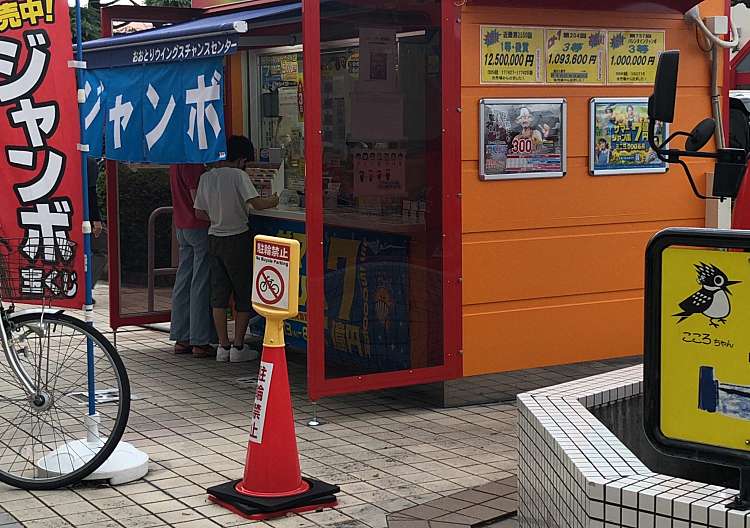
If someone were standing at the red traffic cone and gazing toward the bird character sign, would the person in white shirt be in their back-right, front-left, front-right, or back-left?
back-left

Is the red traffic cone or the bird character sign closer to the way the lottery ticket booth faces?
the red traffic cone

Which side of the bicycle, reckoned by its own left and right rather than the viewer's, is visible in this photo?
right

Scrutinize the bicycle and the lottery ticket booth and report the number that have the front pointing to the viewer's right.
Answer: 1

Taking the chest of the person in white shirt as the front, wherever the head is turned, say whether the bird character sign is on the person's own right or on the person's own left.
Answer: on the person's own right

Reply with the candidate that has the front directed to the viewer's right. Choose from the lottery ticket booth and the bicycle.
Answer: the bicycle

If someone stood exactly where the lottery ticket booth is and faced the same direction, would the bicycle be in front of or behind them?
in front

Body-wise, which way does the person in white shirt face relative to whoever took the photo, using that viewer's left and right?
facing away from the viewer and to the right of the viewer

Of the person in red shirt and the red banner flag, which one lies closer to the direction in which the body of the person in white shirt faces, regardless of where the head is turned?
the person in red shirt

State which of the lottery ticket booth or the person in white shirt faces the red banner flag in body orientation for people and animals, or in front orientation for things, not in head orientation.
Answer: the lottery ticket booth

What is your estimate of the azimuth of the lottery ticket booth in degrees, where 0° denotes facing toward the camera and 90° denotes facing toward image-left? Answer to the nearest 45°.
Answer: approximately 45°

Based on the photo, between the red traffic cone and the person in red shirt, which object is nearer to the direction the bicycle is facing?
the red traffic cone

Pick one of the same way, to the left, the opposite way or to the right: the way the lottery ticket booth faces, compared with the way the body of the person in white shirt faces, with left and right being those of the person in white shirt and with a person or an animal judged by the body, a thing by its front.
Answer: the opposite way

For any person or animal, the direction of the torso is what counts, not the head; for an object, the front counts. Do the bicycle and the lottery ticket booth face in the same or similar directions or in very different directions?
very different directions

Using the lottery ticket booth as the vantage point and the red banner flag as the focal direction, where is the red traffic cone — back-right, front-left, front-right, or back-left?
front-left

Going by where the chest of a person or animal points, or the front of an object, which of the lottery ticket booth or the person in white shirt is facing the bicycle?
the lottery ticket booth

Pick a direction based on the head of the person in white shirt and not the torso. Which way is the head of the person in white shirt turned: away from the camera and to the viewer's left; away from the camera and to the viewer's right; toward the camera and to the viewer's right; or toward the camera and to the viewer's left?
away from the camera and to the viewer's right
